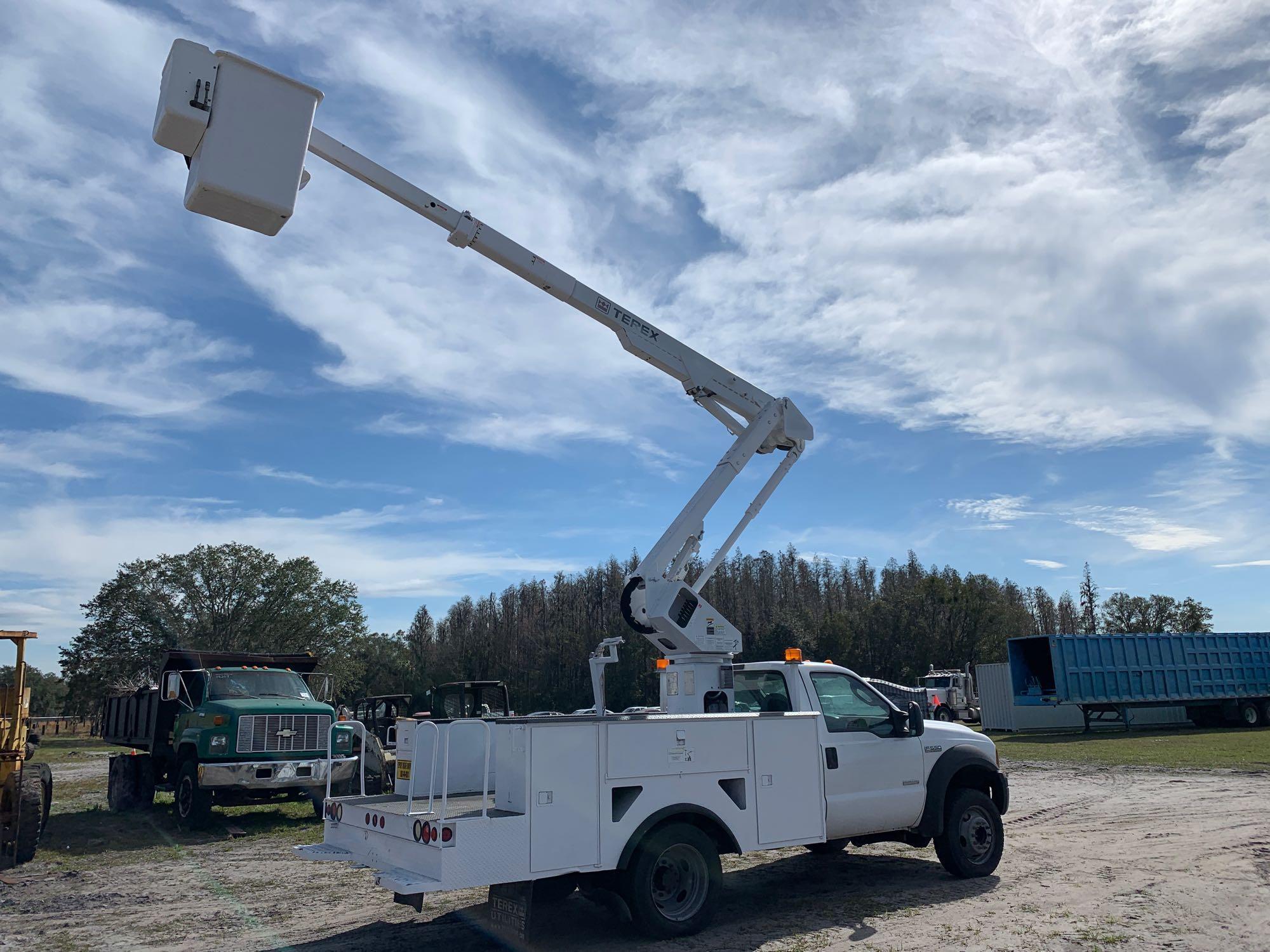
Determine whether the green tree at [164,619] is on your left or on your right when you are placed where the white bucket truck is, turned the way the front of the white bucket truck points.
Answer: on your left

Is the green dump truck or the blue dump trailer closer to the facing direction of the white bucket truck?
the blue dump trailer

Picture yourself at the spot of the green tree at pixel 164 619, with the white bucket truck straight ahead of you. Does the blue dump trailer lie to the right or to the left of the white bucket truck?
left

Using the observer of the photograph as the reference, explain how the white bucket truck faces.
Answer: facing away from the viewer and to the right of the viewer

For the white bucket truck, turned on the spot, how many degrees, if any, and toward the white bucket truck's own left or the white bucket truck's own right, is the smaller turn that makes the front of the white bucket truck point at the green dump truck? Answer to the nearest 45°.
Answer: approximately 90° to the white bucket truck's own left

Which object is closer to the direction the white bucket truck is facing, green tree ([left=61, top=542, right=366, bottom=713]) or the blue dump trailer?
the blue dump trailer

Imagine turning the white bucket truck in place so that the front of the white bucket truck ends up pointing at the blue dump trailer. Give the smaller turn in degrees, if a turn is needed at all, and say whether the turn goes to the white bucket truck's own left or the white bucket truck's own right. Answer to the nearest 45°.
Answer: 0° — it already faces it
